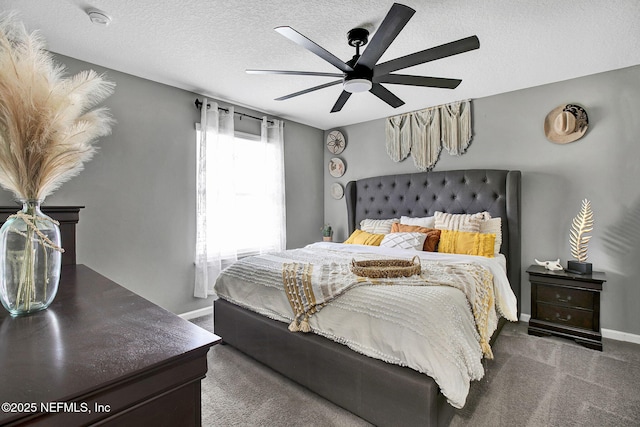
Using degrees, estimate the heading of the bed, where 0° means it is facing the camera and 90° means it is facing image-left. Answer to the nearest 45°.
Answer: approximately 45°

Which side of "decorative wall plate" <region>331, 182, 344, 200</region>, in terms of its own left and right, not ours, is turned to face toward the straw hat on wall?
left

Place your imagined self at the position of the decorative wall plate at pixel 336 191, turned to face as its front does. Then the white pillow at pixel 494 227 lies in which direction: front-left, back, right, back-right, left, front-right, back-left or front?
left

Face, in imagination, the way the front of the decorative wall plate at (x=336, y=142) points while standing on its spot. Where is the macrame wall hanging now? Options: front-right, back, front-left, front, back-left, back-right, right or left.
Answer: left

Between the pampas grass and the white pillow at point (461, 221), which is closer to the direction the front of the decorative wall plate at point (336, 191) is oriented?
the pampas grass

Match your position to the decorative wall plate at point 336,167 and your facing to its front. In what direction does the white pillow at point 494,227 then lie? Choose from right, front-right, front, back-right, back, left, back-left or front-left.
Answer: left

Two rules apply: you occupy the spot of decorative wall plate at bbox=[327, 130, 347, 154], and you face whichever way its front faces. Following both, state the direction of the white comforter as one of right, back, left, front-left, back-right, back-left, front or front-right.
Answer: front-left

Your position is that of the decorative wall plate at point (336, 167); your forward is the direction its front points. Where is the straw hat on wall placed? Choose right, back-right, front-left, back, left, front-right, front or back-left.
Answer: left

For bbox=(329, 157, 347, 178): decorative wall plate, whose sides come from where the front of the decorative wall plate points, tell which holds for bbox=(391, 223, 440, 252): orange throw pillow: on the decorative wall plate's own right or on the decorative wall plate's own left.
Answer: on the decorative wall plate's own left

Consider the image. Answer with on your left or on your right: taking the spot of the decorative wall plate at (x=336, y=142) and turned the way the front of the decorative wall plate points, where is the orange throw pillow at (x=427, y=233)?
on your left

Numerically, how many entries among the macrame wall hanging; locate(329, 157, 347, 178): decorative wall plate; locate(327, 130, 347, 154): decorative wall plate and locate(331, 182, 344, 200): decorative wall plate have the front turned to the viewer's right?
0

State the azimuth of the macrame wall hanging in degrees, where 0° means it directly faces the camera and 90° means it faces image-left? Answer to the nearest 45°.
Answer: approximately 45°

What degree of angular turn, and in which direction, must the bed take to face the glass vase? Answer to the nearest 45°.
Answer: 0° — it already faces it

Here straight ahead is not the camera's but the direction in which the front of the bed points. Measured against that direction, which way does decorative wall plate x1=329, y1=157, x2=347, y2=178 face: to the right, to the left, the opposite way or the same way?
the same way

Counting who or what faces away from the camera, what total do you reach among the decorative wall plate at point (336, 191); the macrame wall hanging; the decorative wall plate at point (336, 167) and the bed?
0

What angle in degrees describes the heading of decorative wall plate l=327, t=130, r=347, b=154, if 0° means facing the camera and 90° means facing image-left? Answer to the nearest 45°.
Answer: approximately 45°

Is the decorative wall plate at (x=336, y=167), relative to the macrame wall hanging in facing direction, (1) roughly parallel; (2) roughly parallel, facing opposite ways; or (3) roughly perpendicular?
roughly parallel

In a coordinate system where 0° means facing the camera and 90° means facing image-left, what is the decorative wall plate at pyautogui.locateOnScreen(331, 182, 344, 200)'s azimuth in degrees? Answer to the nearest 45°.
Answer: approximately 45°
